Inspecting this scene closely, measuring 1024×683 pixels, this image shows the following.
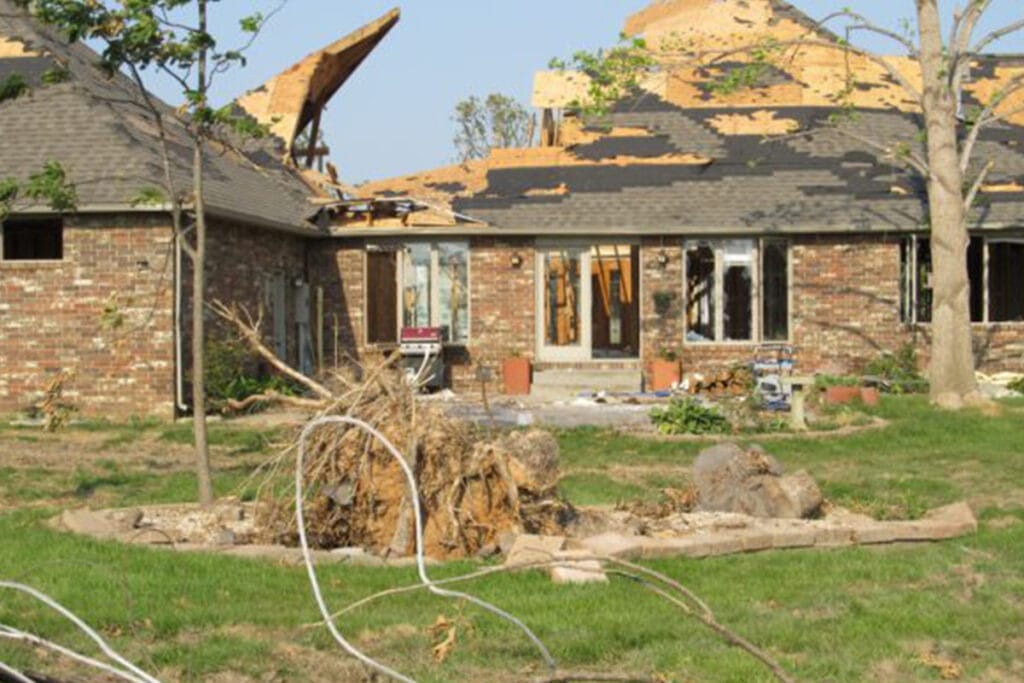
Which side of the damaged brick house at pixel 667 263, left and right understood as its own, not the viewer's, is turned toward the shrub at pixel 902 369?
left

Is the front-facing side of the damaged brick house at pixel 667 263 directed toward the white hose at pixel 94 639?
yes

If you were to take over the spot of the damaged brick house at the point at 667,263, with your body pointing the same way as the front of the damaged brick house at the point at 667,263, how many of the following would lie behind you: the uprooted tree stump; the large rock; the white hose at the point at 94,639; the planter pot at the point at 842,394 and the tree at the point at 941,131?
0

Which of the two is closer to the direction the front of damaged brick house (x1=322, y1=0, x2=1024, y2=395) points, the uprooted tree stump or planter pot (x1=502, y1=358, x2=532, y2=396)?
the uprooted tree stump

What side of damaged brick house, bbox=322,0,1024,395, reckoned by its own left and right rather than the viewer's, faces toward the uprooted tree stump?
front

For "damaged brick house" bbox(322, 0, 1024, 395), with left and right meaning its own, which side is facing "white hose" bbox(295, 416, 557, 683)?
front

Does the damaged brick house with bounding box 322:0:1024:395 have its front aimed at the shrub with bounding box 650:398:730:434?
yes

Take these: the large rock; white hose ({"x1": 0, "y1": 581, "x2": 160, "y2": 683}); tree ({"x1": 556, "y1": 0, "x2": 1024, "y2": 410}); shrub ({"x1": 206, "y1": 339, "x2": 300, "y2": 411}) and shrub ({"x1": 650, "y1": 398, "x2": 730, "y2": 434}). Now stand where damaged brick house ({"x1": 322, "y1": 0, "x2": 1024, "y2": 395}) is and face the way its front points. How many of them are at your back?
0

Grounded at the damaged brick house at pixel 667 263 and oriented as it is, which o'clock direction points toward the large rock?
The large rock is roughly at 12 o'clock from the damaged brick house.

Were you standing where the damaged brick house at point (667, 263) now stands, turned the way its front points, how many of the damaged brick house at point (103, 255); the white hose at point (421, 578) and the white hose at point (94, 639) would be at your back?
0

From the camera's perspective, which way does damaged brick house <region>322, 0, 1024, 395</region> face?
toward the camera

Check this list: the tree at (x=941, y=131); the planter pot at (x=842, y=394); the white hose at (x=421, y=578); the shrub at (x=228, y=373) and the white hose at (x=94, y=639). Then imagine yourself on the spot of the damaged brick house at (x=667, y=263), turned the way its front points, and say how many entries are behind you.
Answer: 0

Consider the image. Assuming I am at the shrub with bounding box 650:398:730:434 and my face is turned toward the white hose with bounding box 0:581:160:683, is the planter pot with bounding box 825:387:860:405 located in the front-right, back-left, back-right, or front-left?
back-left

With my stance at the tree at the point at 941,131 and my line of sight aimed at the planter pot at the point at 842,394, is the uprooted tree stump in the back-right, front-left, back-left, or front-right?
front-left
